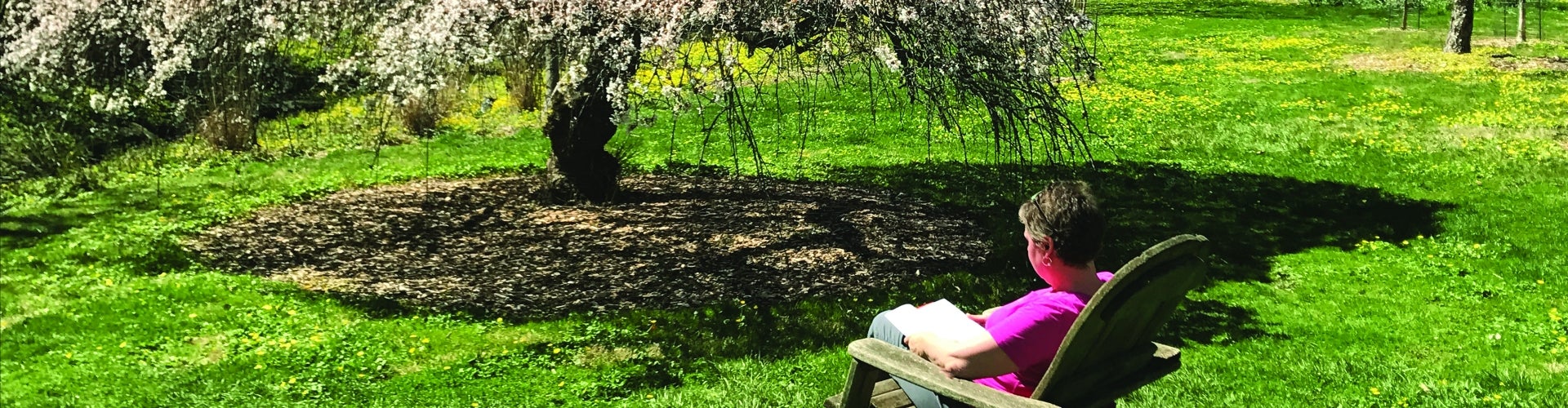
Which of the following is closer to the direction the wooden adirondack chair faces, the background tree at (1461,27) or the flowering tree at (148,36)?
the flowering tree

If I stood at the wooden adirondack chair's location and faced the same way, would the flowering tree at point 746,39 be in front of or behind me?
in front

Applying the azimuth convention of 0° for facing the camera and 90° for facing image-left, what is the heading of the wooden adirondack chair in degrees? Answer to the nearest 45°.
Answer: approximately 135°

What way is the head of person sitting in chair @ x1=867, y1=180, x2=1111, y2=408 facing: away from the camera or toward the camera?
away from the camera

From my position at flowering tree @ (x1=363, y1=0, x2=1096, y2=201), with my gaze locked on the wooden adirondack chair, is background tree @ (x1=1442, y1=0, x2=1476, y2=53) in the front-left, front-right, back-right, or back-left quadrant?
back-left

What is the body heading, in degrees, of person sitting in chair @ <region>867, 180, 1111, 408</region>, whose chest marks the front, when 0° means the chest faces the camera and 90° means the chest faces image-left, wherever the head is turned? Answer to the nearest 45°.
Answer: approximately 135°

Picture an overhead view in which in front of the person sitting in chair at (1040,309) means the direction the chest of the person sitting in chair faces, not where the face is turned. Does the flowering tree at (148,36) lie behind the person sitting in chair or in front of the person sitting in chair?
in front

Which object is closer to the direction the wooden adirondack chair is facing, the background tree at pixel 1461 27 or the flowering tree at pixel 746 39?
the flowering tree

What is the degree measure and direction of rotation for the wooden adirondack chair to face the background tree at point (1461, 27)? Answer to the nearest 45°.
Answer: approximately 90° to its right
